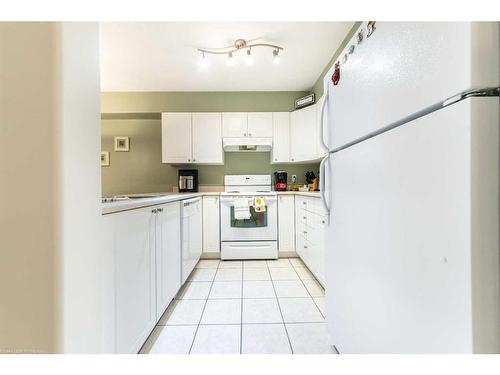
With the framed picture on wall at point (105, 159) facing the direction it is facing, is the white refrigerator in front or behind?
in front

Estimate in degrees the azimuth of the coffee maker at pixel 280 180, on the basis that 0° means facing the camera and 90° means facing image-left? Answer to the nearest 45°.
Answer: approximately 0°

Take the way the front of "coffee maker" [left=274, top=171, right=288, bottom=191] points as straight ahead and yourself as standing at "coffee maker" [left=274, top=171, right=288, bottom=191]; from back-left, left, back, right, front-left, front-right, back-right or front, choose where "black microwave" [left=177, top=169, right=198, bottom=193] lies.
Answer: right

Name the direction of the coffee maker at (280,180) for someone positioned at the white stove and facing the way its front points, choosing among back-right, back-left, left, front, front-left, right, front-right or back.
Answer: back-left
